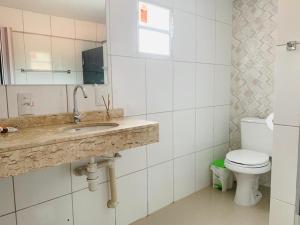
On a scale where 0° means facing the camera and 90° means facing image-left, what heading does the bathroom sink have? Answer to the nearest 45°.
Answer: approximately 315°

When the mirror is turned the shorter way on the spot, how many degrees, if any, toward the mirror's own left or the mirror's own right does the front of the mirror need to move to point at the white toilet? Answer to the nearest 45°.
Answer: approximately 90° to the mirror's own left

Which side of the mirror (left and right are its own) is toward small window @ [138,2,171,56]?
left

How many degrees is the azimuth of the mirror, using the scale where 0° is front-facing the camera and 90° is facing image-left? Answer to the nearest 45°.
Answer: approximately 0°
